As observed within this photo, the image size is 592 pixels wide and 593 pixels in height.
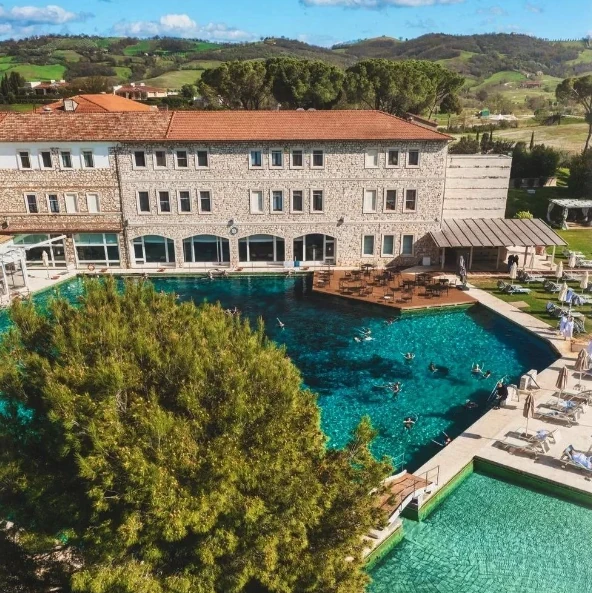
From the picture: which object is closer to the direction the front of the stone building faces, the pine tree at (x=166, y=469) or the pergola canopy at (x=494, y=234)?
the pine tree

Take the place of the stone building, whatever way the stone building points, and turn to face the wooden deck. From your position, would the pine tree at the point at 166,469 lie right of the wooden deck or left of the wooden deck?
right

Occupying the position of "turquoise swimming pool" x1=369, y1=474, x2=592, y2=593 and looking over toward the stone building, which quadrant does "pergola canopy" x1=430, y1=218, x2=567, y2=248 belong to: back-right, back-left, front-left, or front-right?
front-right

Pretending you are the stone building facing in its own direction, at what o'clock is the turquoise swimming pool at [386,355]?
The turquoise swimming pool is roughly at 11 o'clock from the stone building.

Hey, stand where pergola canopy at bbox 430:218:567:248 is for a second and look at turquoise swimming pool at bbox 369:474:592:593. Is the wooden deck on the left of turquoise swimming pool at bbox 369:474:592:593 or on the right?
right

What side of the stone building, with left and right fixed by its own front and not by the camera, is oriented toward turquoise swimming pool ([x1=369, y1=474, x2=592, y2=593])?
front

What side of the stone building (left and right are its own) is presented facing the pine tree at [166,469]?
front

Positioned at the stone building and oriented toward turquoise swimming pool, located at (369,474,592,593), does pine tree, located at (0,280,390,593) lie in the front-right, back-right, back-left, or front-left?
front-right

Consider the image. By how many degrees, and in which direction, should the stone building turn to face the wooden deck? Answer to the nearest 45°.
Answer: approximately 45° to its left

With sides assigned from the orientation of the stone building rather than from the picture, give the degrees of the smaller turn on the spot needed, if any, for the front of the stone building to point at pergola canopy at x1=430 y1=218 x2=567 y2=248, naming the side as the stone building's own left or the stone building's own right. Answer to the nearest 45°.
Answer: approximately 90° to the stone building's own left

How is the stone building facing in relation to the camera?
toward the camera

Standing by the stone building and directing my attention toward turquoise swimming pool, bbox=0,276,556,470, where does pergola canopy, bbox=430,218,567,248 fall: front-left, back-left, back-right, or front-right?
front-left

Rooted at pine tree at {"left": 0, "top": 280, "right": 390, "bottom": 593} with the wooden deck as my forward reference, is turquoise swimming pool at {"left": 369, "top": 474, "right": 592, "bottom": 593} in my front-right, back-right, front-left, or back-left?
front-right
